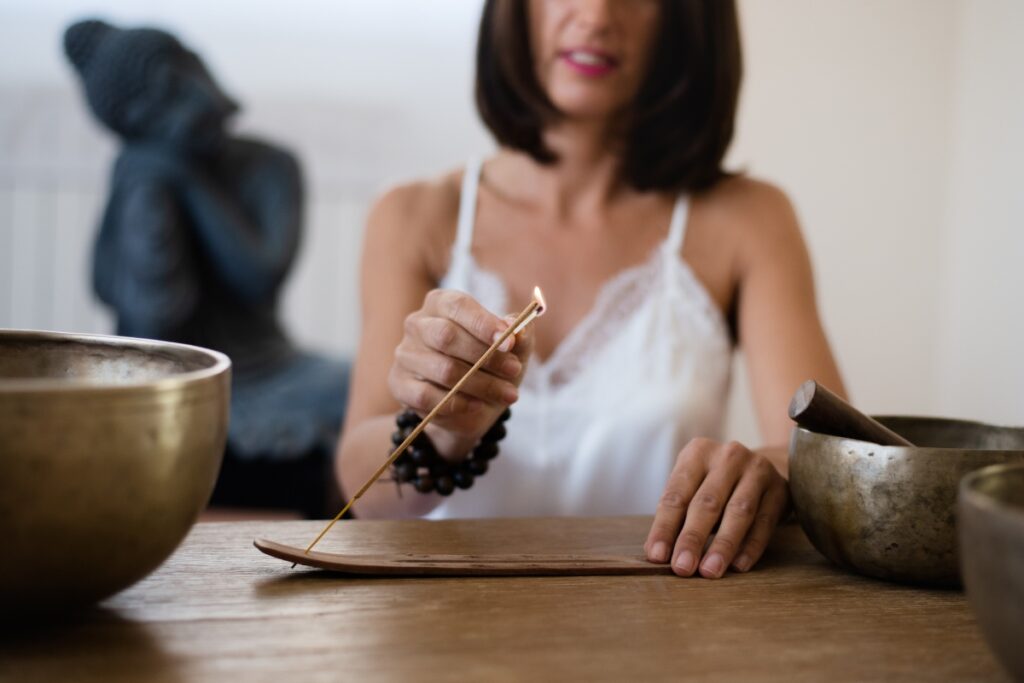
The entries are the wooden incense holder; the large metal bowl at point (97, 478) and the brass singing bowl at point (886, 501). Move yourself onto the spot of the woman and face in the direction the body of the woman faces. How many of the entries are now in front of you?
3

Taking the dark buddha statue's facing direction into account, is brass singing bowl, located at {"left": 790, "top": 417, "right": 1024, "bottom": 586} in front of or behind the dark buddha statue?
in front

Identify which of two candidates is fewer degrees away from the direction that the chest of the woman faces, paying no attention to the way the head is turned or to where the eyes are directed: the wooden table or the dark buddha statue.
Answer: the wooden table

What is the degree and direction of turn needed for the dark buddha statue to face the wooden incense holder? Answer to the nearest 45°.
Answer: approximately 45° to its right

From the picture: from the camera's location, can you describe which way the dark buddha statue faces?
facing the viewer and to the right of the viewer

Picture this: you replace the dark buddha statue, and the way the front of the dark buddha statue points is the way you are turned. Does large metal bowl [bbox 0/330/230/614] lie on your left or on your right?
on your right

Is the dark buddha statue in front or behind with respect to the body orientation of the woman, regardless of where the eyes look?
behind

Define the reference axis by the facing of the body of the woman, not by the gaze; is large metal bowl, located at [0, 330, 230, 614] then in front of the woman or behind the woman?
in front

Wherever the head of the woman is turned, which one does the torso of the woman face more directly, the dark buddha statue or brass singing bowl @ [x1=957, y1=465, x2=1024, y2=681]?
the brass singing bowl

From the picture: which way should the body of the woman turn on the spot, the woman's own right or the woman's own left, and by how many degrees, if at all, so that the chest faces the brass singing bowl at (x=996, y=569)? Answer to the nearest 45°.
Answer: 0° — they already face it

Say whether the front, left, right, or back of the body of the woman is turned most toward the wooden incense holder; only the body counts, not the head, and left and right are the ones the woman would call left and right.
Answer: front

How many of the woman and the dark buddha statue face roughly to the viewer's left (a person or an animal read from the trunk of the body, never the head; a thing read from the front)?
0

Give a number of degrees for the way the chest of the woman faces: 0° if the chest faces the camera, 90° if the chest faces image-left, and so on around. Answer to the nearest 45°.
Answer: approximately 0°
